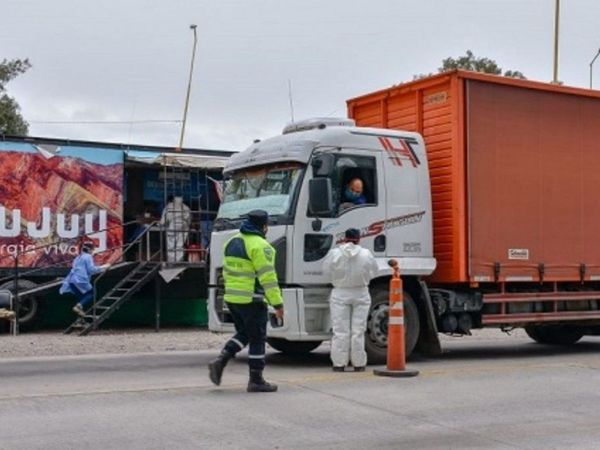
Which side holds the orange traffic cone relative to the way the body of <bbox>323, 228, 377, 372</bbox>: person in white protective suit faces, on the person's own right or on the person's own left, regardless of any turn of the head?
on the person's own right

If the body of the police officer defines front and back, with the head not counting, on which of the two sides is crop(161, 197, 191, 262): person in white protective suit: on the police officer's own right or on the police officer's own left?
on the police officer's own left

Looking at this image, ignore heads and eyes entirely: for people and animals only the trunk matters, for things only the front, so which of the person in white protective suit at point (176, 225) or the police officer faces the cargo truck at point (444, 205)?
the police officer

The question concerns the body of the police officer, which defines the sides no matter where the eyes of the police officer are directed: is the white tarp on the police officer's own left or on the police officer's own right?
on the police officer's own left

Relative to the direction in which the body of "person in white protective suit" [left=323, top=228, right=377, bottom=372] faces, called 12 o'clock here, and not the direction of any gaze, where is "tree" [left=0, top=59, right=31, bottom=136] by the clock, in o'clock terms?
The tree is roughly at 11 o'clock from the person in white protective suit.

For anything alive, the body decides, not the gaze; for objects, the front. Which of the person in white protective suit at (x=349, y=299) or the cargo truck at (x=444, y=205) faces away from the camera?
the person in white protective suit

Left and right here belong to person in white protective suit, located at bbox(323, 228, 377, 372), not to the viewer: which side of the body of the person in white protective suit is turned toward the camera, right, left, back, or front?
back
